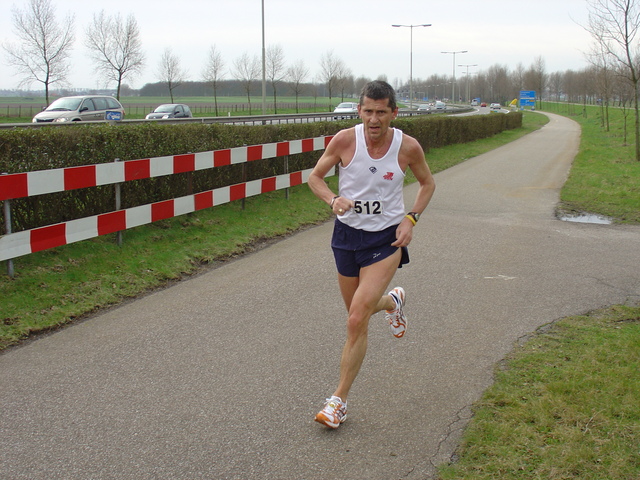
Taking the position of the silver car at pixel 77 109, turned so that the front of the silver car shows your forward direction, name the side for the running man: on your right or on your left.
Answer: on your left

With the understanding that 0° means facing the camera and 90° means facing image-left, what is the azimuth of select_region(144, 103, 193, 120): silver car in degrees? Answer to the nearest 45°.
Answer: approximately 45°

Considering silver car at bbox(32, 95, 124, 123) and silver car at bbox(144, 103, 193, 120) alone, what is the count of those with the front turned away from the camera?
0

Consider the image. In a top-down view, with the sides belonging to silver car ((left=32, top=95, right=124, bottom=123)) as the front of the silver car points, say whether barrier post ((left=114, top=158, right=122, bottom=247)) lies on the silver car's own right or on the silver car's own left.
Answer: on the silver car's own left

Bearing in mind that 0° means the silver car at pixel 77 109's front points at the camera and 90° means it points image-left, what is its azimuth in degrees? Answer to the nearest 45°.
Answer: approximately 45°

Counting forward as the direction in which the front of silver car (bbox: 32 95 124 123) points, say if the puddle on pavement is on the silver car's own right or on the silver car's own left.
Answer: on the silver car's own left

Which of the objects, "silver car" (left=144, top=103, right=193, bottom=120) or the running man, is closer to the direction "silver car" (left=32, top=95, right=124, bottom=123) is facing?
the running man

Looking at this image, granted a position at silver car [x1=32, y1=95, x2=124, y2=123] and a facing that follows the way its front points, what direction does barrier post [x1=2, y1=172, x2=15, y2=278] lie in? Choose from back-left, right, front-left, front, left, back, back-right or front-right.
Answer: front-left

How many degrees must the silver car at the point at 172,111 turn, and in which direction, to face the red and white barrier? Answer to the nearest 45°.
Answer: approximately 45° to its left
